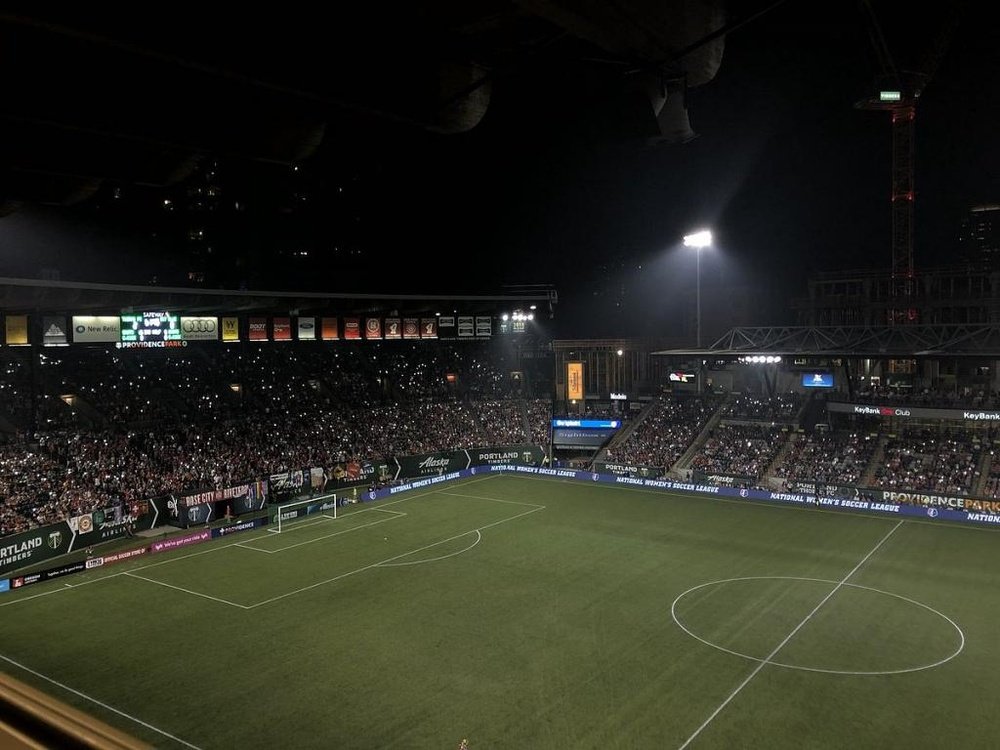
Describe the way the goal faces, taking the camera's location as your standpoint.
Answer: facing the viewer and to the right of the viewer

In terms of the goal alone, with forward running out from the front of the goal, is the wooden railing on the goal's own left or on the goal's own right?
on the goal's own right

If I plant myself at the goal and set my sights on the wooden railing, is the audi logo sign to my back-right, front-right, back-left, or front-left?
back-right
